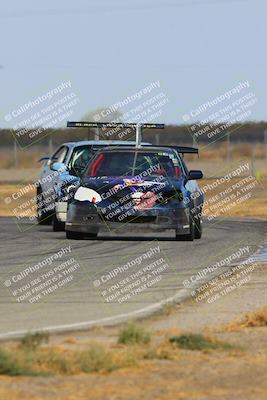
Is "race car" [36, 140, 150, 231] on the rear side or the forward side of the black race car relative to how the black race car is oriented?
on the rear side

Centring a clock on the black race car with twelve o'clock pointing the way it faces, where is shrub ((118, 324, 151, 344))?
The shrub is roughly at 12 o'clock from the black race car.

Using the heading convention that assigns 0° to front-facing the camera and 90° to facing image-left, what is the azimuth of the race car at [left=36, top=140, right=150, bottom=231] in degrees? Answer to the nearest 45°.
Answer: approximately 315°

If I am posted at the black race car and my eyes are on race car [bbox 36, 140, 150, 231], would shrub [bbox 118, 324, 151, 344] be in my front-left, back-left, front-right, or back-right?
back-left

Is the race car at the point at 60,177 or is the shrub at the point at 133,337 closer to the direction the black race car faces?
the shrub

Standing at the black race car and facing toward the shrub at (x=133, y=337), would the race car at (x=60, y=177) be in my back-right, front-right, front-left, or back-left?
back-right

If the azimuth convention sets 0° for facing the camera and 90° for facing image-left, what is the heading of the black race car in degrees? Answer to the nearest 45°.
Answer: approximately 0°
